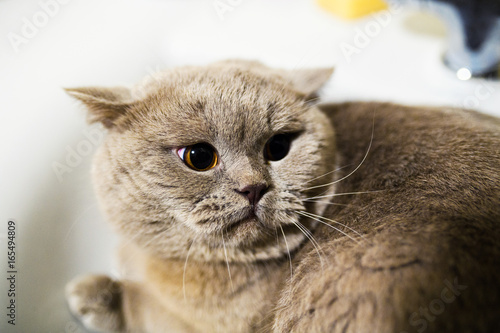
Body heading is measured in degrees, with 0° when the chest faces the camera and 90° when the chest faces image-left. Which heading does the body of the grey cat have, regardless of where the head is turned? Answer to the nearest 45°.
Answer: approximately 45°
